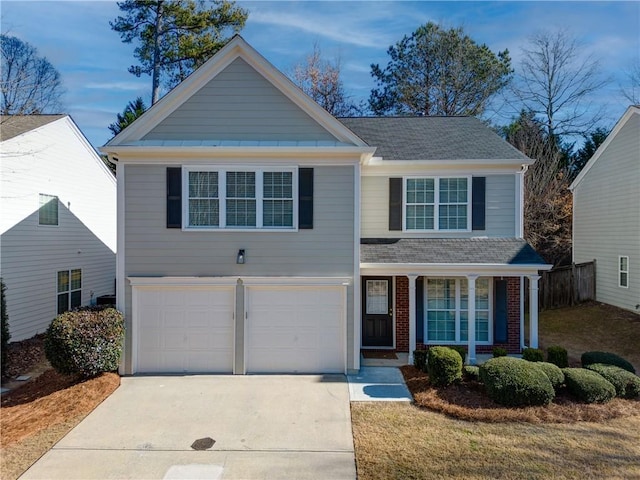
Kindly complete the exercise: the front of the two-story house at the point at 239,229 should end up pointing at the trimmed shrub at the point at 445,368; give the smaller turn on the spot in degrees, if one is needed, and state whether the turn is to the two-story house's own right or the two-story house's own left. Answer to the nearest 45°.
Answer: approximately 90° to the two-story house's own left

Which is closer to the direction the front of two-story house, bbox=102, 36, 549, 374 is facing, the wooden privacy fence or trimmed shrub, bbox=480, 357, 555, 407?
the trimmed shrub

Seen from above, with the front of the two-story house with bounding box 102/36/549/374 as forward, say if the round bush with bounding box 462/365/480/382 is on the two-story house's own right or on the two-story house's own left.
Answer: on the two-story house's own left

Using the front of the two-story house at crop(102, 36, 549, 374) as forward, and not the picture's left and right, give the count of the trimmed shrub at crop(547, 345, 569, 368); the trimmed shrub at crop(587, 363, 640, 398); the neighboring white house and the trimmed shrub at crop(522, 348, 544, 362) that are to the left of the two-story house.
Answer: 3

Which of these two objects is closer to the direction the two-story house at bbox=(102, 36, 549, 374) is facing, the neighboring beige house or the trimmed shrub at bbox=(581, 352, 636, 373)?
the trimmed shrub

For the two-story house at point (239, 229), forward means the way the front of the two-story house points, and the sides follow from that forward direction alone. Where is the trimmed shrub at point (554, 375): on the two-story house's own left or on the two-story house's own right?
on the two-story house's own left

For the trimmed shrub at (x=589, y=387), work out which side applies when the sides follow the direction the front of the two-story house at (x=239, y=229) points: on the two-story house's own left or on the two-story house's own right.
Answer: on the two-story house's own left

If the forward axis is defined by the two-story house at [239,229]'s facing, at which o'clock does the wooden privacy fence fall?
The wooden privacy fence is roughly at 8 o'clock from the two-story house.

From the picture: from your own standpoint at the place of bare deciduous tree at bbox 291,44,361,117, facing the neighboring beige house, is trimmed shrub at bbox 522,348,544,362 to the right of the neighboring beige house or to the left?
right

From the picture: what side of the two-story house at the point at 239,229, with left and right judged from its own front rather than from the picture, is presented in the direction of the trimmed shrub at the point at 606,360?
left

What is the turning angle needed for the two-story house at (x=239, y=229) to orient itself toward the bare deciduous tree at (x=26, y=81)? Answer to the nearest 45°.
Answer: approximately 135° to its right

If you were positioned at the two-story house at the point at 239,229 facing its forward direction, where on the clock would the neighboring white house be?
The neighboring white house is roughly at 4 o'clock from the two-story house.

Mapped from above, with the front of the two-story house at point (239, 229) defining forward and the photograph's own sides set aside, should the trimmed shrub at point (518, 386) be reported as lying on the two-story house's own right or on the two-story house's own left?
on the two-story house's own left

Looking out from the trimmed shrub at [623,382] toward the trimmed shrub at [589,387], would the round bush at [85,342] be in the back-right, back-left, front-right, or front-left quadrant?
front-right

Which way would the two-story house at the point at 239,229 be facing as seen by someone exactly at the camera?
facing the viewer

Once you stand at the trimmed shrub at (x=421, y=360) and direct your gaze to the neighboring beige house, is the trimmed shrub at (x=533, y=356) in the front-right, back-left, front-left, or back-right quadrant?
front-right

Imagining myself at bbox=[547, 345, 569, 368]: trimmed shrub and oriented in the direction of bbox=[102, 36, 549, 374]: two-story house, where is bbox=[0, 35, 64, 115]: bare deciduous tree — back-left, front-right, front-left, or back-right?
front-right

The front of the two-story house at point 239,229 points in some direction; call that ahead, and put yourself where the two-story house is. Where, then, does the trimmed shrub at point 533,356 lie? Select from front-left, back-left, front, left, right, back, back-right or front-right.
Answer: left
